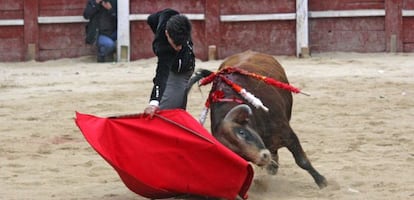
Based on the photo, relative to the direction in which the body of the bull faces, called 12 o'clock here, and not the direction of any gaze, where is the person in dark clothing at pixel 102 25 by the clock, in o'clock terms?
The person in dark clothing is roughly at 4 o'clock from the bull.

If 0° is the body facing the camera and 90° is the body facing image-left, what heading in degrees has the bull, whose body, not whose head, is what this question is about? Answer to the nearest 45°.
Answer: approximately 45°

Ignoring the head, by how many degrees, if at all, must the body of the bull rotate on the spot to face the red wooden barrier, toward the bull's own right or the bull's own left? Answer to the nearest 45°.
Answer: approximately 135° to the bull's own right

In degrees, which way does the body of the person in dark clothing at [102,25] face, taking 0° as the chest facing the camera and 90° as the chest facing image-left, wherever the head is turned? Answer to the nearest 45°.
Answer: approximately 315°
